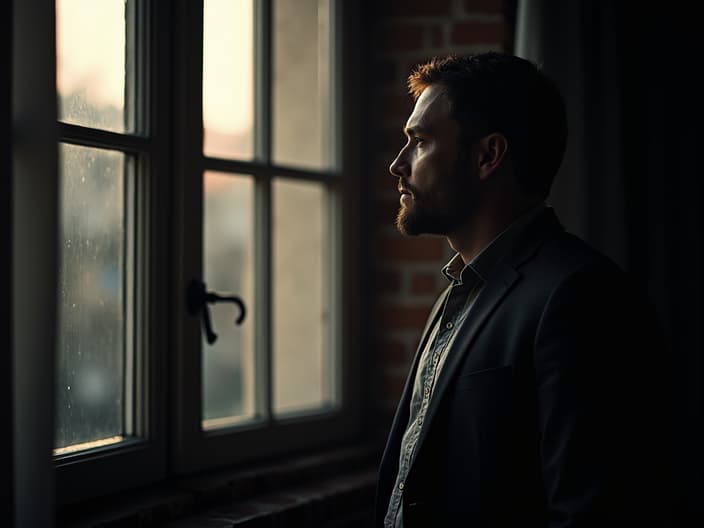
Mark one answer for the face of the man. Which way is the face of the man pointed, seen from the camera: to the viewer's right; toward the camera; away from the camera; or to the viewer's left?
to the viewer's left

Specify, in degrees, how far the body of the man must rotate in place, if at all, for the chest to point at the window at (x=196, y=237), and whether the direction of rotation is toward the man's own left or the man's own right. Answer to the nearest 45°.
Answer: approximately 45° to the man's own right

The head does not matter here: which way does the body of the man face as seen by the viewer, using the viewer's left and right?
facing to the left of the viewer
